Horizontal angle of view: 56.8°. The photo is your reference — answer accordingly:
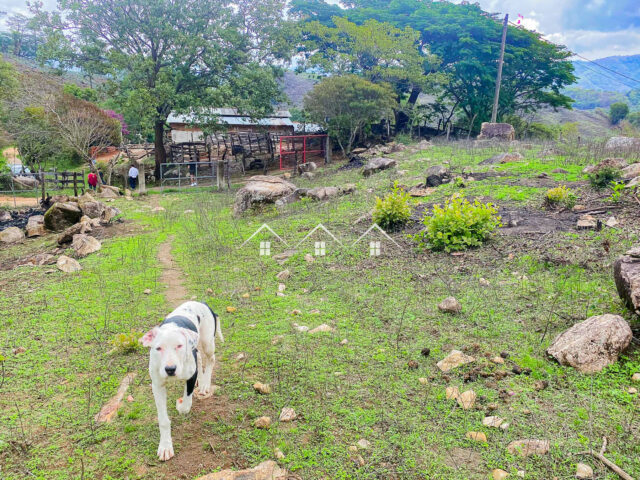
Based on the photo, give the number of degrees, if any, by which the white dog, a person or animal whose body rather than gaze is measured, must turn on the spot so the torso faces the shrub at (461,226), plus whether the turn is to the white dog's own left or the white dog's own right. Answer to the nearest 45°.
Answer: approximately 180°

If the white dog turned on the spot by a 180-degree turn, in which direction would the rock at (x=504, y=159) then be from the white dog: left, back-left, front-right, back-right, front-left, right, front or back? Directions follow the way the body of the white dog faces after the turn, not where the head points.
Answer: front

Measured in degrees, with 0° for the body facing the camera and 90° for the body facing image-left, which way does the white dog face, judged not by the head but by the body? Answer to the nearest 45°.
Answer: approximately 45°

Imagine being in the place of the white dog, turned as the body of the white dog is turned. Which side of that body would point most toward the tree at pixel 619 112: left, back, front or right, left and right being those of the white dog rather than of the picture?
back

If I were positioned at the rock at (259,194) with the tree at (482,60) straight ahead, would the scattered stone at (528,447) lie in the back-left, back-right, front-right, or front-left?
back-right

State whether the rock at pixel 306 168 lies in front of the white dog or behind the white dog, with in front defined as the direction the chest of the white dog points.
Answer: behind

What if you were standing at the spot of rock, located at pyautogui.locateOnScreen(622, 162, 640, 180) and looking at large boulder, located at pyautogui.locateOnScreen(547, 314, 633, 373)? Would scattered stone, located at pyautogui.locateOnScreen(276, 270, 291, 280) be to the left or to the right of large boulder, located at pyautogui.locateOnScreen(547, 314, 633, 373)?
right

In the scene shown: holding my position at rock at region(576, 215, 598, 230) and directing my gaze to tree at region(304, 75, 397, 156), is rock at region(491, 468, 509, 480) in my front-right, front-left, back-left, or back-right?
back-left

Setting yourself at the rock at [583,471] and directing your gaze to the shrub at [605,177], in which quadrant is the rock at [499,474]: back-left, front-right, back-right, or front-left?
back-left

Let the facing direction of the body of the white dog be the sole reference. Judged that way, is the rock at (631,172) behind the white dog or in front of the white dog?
behind

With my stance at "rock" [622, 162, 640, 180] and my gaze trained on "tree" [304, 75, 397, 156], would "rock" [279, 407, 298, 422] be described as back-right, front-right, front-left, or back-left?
back-left

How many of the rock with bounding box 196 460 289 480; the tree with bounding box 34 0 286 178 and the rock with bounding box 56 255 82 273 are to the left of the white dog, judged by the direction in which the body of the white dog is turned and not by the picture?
1
